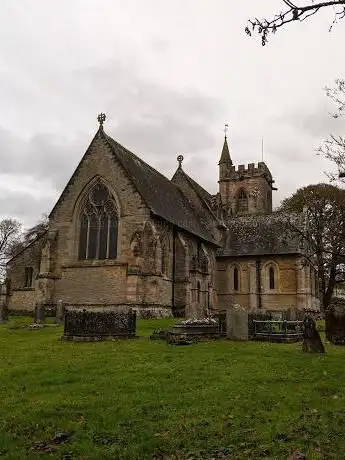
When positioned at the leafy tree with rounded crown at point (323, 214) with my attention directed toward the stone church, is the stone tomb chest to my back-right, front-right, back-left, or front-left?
front-left

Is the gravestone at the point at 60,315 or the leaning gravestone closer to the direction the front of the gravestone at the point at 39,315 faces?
the leaning gravestone

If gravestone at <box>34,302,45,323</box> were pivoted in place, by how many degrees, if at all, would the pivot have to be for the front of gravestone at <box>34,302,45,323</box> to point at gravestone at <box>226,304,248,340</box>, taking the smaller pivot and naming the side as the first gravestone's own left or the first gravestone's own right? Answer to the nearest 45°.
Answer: approximately 45° to the first gravestone's own left

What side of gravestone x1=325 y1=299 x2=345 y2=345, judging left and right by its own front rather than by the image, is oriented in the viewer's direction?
front

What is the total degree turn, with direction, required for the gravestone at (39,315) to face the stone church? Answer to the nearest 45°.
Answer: approximately 135° to its left

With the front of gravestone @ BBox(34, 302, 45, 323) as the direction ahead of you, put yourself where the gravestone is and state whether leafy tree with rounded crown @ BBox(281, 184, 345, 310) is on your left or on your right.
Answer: on your left

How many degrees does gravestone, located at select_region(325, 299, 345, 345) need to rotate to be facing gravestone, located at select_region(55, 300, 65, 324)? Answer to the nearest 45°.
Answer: approximately 90° to its right

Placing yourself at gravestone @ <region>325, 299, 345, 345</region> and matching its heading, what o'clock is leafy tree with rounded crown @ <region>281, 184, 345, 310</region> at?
The leafy tree with rounded crown is roughly at 6 o'clock from the gravestone.

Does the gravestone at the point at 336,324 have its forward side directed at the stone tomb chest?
no

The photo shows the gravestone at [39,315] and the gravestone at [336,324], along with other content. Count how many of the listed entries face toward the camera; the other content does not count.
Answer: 2

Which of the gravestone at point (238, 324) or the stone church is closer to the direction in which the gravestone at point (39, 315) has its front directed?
the gravestone

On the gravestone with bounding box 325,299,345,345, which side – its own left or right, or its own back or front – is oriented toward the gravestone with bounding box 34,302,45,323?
right

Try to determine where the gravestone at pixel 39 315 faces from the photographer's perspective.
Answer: facing the viewer
